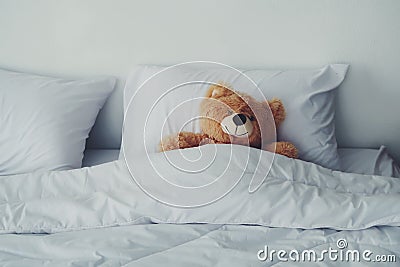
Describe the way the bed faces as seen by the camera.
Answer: facing the viewer
